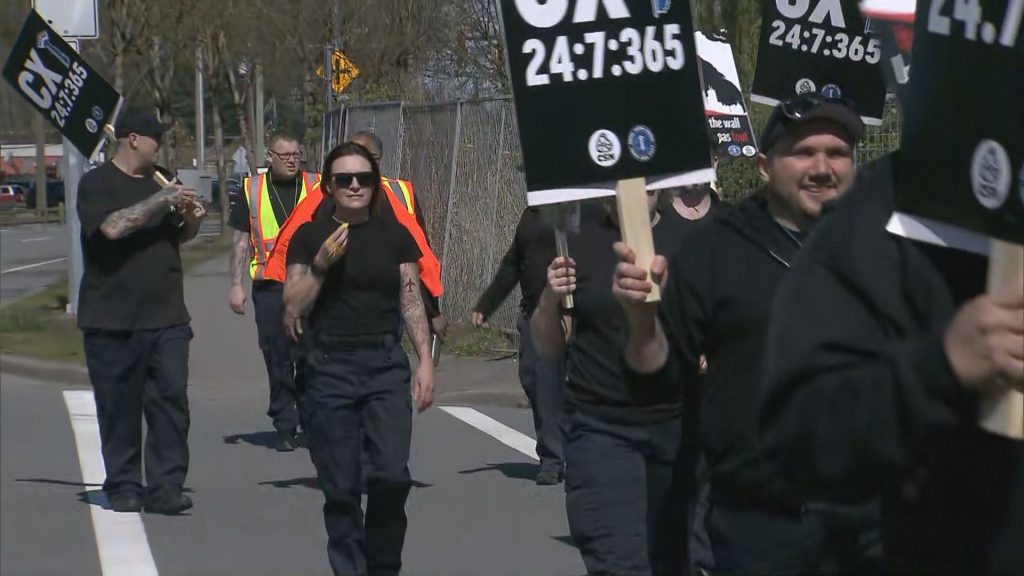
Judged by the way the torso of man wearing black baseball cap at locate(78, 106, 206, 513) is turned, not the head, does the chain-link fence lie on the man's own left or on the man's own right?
on the man's own left

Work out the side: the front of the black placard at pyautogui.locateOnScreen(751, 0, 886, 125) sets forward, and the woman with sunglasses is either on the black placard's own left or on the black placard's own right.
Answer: on the black placard's own right

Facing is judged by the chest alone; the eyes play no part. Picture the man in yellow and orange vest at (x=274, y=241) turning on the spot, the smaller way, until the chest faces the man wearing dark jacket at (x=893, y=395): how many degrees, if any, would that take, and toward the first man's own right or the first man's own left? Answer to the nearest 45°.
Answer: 0° — they already face them

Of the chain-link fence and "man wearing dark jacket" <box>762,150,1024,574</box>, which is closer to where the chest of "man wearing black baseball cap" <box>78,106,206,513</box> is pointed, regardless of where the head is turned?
the man wearing dark jacket

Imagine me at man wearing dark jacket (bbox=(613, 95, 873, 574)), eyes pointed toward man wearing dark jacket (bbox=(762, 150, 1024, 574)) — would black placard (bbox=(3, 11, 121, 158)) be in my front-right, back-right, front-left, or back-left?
back-right

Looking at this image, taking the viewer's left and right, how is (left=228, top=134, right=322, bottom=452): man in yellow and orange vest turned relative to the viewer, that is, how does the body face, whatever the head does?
facing the viewer

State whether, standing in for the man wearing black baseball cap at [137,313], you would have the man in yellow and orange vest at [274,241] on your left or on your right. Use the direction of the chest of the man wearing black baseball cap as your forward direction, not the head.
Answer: on your left

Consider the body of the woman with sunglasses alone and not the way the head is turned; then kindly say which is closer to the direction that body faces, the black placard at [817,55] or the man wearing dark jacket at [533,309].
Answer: the black placard

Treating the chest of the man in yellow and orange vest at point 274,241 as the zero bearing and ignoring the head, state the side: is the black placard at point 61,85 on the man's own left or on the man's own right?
on the man's own right

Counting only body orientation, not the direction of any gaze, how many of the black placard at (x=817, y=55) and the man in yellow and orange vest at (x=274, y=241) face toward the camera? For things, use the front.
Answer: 2

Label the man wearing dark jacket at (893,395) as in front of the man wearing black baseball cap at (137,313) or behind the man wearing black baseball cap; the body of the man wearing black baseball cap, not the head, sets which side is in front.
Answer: in front

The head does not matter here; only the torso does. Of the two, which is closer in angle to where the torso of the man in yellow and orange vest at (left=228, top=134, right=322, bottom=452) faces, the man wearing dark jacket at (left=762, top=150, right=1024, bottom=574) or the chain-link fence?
the man wearing dark jacket

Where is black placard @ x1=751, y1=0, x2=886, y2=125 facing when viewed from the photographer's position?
facing the viewer
